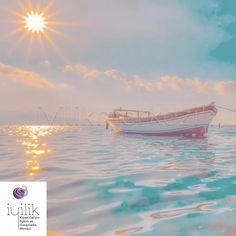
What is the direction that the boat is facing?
to the viewer's right
